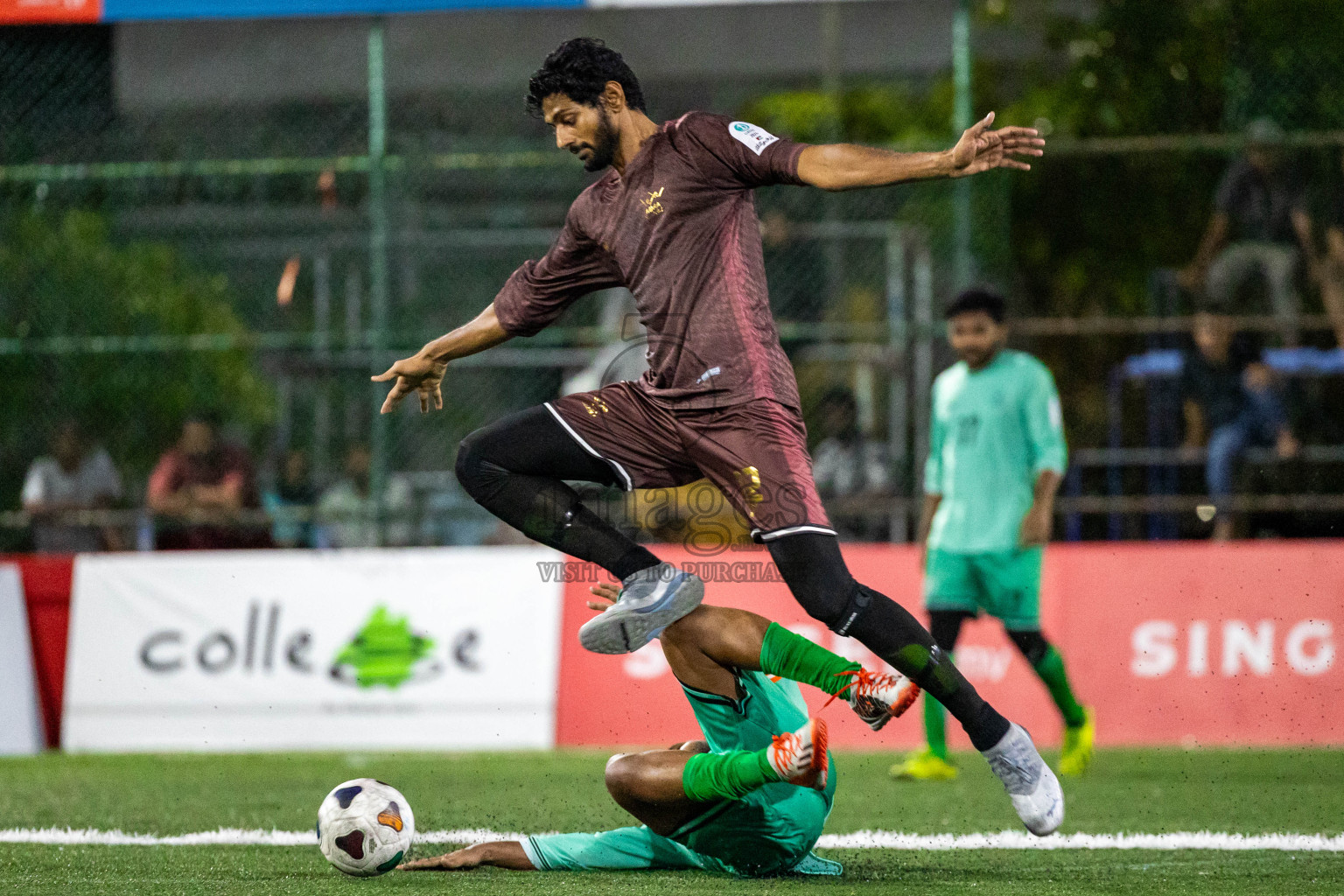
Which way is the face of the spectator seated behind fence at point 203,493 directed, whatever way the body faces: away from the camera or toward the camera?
toward the camera

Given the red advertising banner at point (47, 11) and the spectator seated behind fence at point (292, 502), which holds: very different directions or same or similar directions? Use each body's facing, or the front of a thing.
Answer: same or similar directions

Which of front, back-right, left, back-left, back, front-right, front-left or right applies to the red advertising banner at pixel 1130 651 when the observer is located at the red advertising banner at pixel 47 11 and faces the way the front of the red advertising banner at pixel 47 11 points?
front-left

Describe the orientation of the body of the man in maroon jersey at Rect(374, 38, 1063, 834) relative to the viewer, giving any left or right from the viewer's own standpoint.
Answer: facing the viewer and to the left of the viewer

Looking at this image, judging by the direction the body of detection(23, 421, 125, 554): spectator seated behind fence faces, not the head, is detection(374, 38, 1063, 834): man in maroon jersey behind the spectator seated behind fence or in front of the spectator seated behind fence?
in front

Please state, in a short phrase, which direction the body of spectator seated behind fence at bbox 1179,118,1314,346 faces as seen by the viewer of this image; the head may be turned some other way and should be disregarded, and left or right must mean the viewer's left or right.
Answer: facing the viewer

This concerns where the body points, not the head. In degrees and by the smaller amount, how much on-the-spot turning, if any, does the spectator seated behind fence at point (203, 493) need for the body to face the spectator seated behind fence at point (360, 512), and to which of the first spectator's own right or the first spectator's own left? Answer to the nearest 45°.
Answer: approximately 45° to the first spectator's own left

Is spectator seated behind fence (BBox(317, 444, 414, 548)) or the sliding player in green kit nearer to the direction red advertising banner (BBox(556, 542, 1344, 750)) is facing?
the sliding player in green kit

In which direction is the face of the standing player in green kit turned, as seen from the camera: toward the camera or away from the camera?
toward the camera

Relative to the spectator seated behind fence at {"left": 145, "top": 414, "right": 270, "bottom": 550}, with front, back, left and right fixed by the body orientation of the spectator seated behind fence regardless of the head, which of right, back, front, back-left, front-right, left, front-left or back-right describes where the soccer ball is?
front

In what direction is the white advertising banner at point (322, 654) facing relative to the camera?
toward the camera

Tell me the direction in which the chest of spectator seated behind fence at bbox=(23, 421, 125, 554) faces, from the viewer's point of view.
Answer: toward the camera
